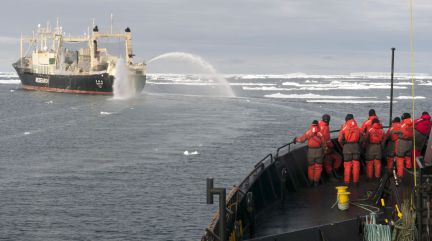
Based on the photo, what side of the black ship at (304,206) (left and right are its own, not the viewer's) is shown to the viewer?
back

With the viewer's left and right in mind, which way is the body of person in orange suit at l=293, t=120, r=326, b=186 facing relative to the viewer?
facing away from the viewer

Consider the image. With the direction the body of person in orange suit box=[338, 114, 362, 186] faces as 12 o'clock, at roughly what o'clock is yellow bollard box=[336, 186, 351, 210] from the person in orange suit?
The yellow bollard is roughly at 6 o'clock from the person in orange suit.

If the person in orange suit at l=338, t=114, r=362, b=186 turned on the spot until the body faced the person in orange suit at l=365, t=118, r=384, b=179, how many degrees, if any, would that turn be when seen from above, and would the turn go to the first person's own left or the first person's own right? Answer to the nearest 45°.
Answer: approximately 45° to the first person's own right

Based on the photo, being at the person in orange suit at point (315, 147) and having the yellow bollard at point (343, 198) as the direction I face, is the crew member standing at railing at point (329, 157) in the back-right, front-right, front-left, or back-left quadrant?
back-left

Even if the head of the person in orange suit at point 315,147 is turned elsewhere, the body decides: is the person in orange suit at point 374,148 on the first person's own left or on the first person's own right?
on the first person's own right

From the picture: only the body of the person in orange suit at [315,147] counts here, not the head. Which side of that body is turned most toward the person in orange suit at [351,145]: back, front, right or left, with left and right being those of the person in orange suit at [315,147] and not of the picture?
right

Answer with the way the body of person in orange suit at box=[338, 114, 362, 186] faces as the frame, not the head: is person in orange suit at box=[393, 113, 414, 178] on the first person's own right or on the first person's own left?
on the first person's own right

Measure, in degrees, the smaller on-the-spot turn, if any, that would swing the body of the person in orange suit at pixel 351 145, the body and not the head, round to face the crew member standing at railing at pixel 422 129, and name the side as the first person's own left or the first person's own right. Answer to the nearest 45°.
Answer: approximately 45° to the first person's own right

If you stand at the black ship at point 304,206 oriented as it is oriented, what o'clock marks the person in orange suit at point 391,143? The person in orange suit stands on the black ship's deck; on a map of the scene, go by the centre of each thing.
The person in orange suit is roughly at 1 o'clock from the black ship.

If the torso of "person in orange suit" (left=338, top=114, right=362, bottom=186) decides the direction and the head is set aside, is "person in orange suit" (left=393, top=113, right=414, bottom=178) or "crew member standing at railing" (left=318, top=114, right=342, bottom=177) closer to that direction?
the crew member standing at railing

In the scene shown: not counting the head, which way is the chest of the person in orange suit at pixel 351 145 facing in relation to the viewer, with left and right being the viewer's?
facing away from the viewer
